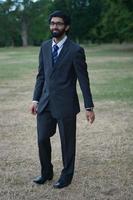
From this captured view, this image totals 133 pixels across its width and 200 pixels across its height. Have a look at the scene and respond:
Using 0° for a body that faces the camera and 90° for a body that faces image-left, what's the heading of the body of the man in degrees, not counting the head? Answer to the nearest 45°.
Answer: approximately 45°

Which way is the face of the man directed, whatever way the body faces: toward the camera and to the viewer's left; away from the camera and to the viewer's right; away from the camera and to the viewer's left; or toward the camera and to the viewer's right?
toward the camera and to the viewer's left
